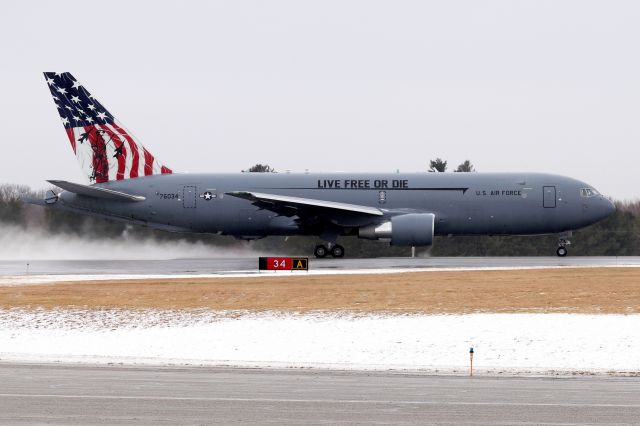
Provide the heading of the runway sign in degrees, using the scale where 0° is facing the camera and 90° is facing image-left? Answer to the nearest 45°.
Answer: approximately 0°
